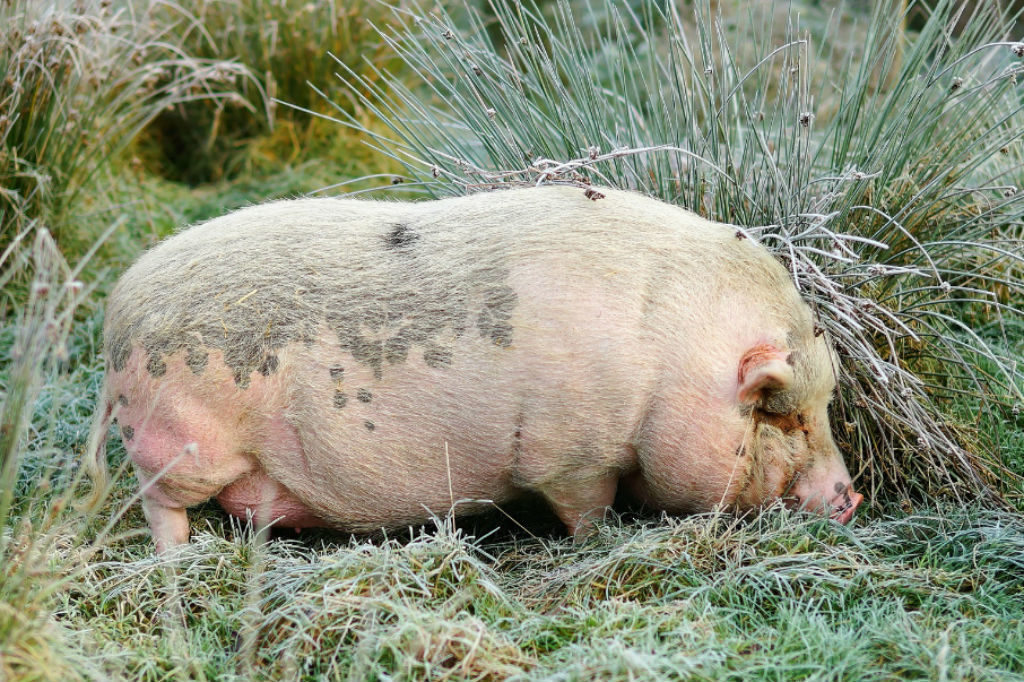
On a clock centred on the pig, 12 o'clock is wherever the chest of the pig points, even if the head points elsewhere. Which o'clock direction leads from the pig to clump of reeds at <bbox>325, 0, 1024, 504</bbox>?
The clump of reeds is roughly at 11 o'clock from the pig.

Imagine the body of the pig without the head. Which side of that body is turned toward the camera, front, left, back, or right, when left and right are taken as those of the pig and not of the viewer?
right

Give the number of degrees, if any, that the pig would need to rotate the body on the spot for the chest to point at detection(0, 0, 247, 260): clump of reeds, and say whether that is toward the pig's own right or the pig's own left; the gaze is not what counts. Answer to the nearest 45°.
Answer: approximately 135° to the pig's own left
